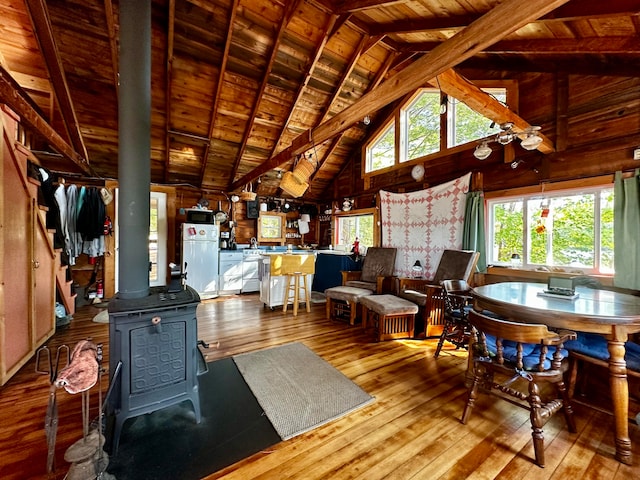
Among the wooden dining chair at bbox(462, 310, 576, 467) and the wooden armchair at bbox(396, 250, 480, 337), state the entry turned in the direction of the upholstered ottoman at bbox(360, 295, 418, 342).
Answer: the wooden armchair

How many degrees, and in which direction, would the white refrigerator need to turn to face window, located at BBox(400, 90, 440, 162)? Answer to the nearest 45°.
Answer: approximately 45° to its left

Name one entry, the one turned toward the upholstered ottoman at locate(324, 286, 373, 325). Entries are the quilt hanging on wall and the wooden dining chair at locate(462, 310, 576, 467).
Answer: the quilt hanging on wall

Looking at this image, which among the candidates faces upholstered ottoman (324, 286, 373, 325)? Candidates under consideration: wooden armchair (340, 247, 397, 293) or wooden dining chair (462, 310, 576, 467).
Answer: the wooden armchair

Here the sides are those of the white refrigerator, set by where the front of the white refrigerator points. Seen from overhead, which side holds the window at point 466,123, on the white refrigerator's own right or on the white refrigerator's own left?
on the white refrigerator's own left

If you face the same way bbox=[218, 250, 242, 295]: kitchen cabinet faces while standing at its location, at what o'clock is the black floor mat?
The black floor mat is roughly at 12 o'clock from the kitchen cabinet.

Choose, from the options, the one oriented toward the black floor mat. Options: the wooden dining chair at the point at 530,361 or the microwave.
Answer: the microwave

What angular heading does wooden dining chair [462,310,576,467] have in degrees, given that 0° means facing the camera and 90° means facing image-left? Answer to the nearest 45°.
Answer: approximately 225°
